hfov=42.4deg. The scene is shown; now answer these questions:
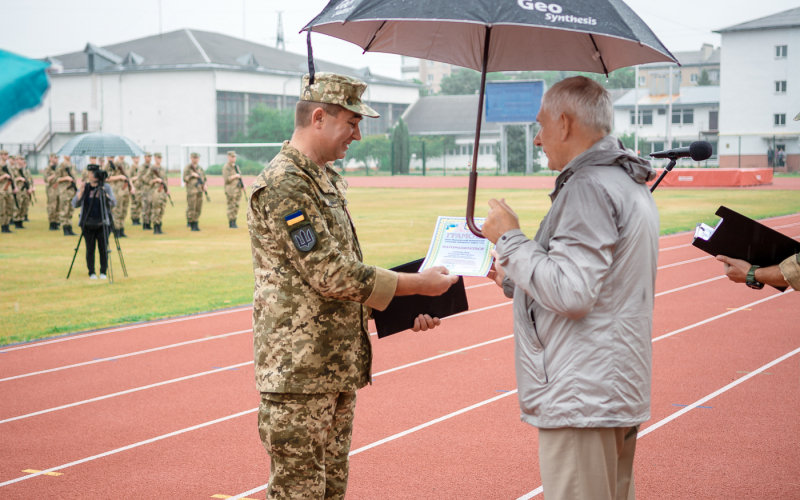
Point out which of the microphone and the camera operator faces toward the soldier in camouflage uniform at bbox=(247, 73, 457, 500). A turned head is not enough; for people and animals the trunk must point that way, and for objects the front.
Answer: the camera operator

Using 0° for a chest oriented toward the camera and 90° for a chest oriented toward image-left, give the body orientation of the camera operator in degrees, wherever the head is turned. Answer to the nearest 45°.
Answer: approximately 0°

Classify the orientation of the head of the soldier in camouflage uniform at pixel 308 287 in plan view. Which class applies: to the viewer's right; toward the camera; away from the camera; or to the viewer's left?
to the viewer's right

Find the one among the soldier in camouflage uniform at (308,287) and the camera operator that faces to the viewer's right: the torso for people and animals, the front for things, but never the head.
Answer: the soldier in camouflage uniform

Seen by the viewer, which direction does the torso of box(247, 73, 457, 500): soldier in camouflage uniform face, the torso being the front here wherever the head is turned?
to the viewer's right

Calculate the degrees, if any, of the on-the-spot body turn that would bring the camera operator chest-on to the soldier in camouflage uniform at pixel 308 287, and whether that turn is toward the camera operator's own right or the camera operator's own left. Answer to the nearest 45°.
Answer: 0° — they already face them

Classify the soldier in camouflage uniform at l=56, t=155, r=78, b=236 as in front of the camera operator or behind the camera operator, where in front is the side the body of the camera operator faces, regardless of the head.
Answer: behind
